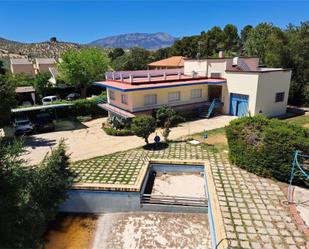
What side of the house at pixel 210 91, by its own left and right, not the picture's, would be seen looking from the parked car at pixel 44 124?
right

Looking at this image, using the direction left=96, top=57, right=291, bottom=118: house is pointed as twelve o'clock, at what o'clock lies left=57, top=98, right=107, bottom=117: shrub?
The shrub is roughly at 3 o'clock from the house.

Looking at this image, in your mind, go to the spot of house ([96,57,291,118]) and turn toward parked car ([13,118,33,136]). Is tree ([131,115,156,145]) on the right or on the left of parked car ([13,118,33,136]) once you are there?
left

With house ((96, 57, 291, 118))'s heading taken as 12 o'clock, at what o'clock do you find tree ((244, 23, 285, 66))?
The tree is roughly at 7 o'clock from the house.

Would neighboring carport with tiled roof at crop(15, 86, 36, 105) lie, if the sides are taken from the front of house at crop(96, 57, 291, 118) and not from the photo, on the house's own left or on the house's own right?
on the house's own right

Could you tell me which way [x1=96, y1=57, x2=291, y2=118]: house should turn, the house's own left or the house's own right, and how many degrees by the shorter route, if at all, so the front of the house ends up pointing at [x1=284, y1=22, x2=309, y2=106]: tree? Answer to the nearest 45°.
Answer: approximately 135° to the house's own left

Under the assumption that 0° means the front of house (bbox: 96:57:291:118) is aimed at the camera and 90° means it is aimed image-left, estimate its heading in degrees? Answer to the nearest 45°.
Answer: approximately 0°
